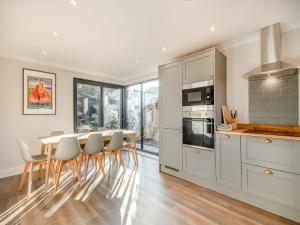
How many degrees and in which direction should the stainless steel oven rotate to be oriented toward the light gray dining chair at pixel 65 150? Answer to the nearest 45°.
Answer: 0° — it already faces it

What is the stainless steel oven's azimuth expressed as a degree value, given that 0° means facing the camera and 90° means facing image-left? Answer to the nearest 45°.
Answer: approximately 45°

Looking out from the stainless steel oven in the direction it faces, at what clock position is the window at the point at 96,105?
The window is roughly at 2 o'clock from the stainless steel oven.

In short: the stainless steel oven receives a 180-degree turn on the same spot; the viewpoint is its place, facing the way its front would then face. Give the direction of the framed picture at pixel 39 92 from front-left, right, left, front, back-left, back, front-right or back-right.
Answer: back-left

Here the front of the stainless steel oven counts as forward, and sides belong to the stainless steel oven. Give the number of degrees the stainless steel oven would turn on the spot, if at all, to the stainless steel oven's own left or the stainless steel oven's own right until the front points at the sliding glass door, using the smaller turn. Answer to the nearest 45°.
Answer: approximately 90° to the stainless steel oven's own right

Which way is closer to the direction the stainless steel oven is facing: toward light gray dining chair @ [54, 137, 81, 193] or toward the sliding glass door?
the light gray dining chair
